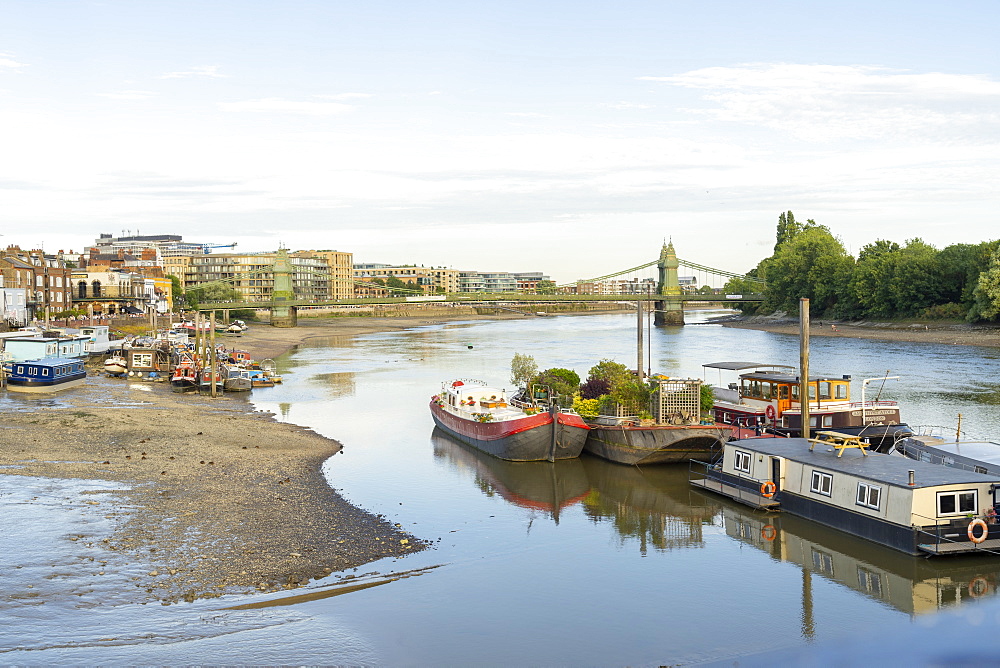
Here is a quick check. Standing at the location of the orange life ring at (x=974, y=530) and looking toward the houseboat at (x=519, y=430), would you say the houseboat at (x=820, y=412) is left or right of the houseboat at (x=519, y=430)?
right

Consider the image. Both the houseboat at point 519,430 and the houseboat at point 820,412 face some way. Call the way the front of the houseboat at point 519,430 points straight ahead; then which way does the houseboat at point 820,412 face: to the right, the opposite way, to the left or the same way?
the opposite way
